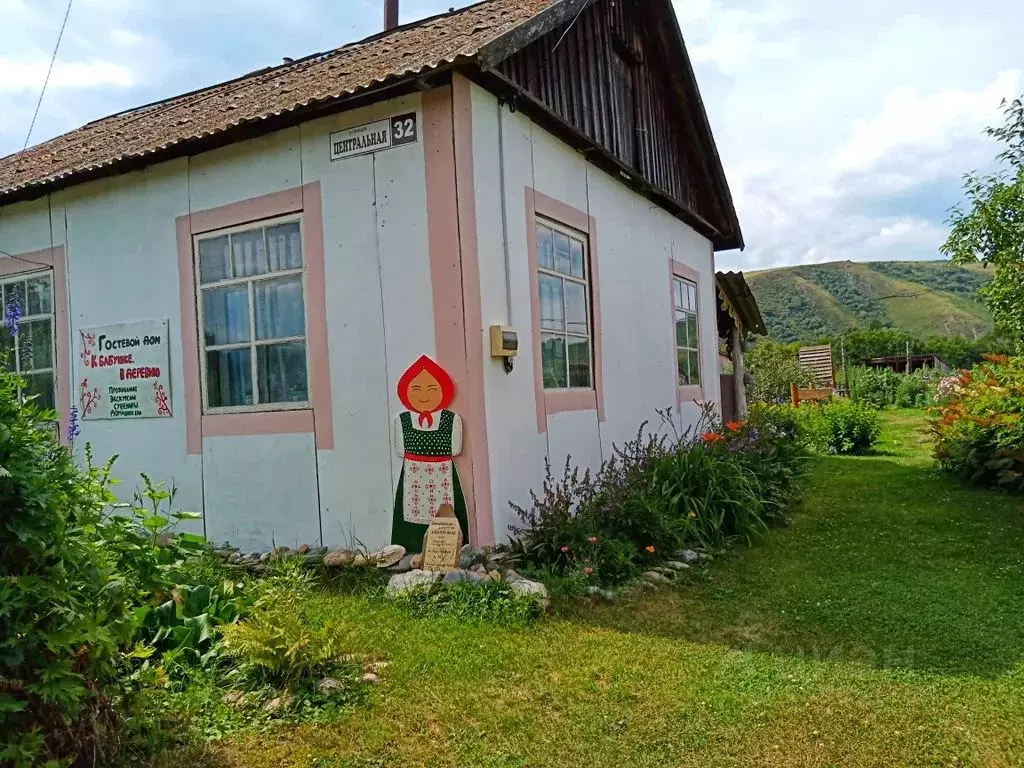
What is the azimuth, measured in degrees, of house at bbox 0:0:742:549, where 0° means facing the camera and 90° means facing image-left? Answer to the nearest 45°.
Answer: approximately 45°

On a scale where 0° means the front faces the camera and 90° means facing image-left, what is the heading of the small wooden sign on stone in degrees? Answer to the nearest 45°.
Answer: approximately 0°

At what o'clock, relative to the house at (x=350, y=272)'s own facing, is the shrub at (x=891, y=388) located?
The shrub is roughly at 6 o'clock from the house.

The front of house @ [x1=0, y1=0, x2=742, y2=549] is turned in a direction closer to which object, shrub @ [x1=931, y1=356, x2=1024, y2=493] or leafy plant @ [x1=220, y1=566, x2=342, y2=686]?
the leafy plant

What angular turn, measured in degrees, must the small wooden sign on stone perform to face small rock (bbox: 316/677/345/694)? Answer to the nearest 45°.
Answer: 0° — it already faces it

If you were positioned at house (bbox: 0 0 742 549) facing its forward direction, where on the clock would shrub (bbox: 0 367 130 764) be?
The shrub is roughly at 11 o'clock from the house.

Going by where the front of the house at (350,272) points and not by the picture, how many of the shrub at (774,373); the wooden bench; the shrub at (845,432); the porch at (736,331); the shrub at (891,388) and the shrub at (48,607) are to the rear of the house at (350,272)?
5

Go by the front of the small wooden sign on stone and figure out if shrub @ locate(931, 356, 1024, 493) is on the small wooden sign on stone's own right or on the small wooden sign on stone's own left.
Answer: on the small wooden sign on stone's own left

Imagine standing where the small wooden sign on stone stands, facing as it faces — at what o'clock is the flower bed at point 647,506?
The flower bed is roughly at 8 o'clock from the small wooden sign on stone.

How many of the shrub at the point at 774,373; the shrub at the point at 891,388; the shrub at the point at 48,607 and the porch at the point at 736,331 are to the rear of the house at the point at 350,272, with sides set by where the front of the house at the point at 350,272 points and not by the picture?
3
